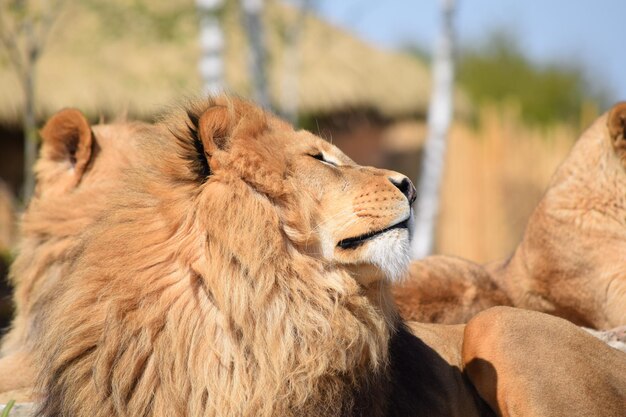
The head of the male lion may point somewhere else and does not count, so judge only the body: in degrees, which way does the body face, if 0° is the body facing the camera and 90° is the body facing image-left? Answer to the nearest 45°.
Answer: approximately 270°

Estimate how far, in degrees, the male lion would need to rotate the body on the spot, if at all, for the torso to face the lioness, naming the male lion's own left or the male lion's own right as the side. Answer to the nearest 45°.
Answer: approximately 45° to the male lion's own left

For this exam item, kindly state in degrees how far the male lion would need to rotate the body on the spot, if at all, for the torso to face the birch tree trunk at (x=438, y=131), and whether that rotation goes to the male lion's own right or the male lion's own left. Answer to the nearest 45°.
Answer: approximately 90° to the male lion's own left

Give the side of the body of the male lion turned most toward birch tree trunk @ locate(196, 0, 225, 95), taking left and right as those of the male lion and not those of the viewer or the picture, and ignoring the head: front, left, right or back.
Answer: left

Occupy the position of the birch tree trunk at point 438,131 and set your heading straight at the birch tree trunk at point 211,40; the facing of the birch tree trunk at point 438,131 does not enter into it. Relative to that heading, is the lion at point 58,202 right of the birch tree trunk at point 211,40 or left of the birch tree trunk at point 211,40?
left

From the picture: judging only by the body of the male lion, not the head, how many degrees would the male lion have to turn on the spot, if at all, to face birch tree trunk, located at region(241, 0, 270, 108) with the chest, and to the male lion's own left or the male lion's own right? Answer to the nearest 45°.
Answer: approximately 90° to the male lion's own left
